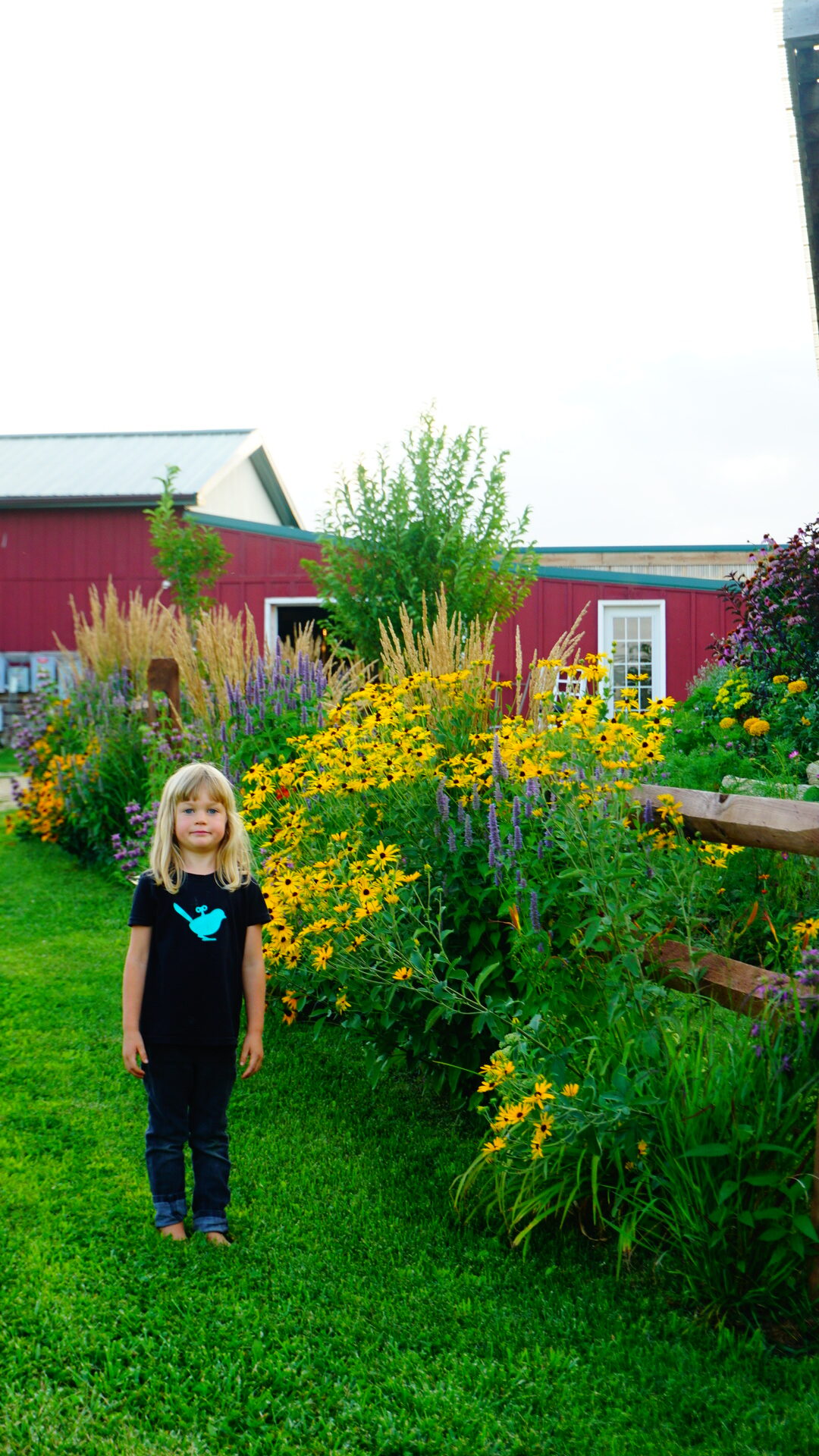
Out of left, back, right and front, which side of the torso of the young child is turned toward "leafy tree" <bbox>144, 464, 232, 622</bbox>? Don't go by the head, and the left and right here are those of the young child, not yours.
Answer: back

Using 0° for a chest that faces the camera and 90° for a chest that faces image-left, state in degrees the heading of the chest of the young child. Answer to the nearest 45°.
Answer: approximately 0°

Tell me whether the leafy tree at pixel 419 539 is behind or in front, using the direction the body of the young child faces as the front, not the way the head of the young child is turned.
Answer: behind

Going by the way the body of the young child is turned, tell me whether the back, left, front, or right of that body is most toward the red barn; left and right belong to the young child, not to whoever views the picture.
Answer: back

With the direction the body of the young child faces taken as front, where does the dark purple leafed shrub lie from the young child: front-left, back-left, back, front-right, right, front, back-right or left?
back-left

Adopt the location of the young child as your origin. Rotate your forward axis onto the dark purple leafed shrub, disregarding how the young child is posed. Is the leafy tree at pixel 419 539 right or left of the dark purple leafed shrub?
left

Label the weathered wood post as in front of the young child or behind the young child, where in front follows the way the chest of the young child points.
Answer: behind
